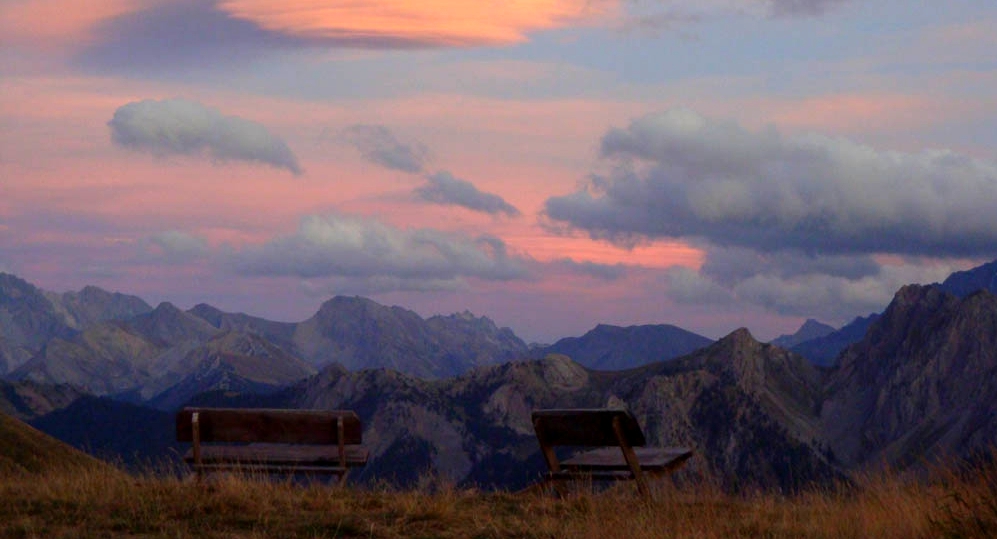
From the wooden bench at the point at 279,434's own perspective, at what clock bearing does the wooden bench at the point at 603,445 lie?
the wooden bench at the point at 603,445 is roughly at 4 o'clock from the wooden bench at the point at 279,434.

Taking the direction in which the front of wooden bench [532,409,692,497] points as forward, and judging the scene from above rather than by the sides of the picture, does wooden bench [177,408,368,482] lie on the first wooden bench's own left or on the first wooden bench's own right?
on the first wooden bench's own left

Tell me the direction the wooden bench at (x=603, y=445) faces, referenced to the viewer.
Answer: facing away from the viewer and to the right of the viewer

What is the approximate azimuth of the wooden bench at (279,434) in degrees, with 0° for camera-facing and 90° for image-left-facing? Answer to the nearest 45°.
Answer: approximately 180°

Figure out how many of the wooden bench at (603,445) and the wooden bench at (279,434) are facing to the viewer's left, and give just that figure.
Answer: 0
